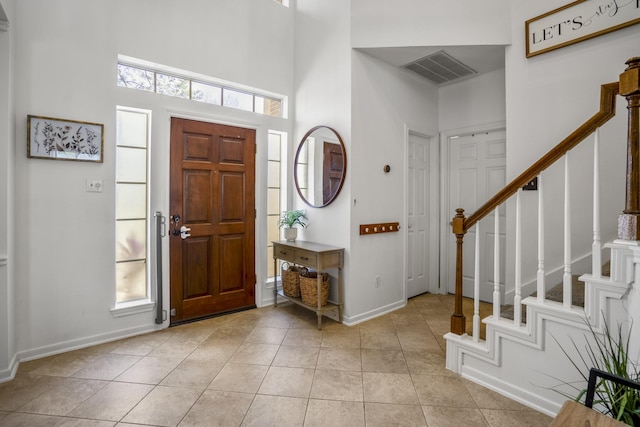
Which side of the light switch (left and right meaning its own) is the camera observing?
front

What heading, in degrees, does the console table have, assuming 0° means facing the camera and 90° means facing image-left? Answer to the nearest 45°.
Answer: approximately 45°

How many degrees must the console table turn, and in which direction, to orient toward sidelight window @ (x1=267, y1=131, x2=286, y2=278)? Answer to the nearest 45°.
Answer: approximately 90° to its right

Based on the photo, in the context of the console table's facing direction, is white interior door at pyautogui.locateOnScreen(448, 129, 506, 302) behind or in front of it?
behind

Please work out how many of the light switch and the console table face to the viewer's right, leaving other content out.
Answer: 0

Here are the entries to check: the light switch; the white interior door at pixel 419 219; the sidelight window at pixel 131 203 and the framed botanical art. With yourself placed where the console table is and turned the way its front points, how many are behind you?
1

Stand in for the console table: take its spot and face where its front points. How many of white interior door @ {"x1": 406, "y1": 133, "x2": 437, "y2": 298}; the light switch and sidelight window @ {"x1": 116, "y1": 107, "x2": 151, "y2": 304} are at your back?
1

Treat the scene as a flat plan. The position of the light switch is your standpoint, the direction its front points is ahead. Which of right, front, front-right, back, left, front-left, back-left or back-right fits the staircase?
front-left

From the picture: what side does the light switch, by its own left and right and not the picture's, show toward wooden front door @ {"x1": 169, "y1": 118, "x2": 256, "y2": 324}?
left

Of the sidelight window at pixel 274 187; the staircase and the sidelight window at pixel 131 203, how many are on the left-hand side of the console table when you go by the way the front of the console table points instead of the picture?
1

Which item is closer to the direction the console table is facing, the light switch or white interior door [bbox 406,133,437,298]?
the light switch
